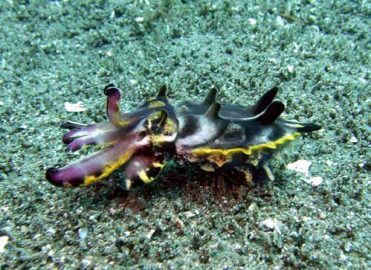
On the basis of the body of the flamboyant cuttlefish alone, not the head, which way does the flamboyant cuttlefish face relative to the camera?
to the viewer's left
